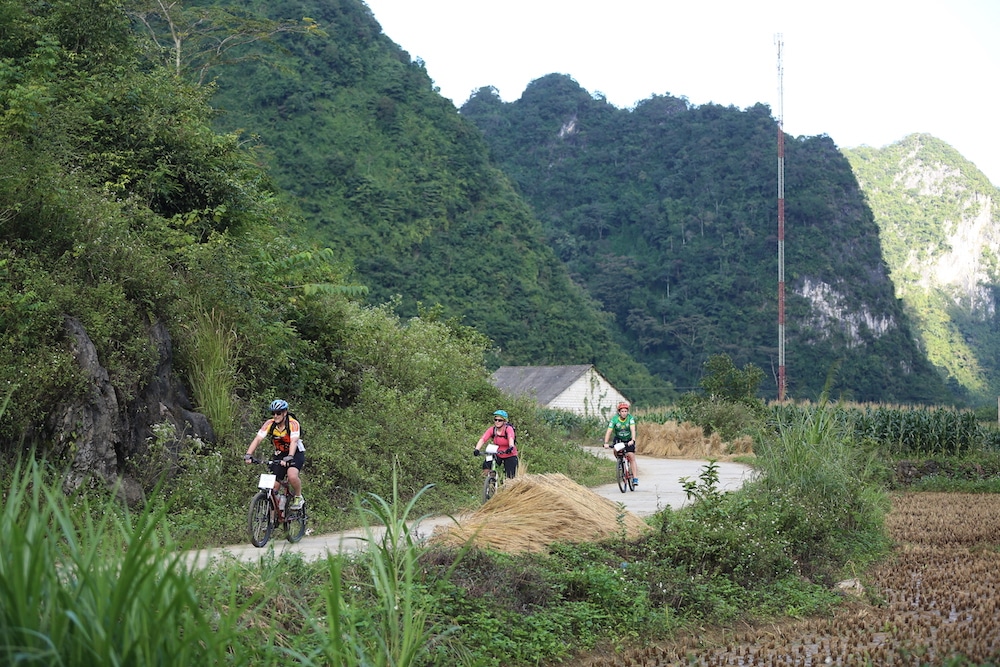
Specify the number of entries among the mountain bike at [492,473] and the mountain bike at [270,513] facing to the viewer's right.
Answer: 0

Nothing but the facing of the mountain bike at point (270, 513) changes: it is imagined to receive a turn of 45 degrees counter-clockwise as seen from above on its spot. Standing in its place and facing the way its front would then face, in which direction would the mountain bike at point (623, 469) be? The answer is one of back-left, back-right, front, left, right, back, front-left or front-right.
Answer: back-left

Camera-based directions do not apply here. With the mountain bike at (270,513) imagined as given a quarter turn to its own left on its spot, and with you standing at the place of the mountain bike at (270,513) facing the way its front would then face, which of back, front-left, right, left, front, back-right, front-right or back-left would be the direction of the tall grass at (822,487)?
front-left

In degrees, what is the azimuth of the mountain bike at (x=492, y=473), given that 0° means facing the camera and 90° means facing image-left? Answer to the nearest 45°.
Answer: approximately 45°

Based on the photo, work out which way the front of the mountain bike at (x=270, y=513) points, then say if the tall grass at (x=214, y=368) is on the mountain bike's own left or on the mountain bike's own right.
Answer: on the mountain bike's own right

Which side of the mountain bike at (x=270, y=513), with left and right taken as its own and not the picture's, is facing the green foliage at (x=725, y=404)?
back

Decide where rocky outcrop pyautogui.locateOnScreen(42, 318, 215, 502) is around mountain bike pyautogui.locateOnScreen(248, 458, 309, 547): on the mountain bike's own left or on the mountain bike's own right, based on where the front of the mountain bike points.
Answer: on the mountain bike's own right

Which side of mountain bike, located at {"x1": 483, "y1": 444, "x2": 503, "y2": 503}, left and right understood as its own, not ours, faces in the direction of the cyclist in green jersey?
back

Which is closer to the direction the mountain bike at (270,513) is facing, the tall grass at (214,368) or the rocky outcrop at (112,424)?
the rocky outcrop

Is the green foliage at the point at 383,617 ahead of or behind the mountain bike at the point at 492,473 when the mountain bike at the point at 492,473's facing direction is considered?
ahead
